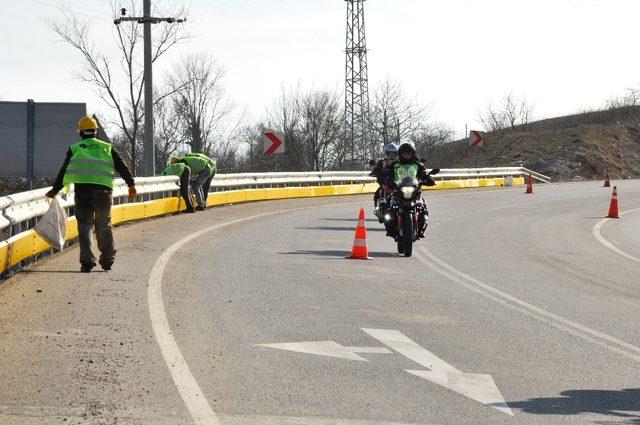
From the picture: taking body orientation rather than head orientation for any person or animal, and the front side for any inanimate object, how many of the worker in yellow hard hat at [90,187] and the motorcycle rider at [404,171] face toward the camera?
1

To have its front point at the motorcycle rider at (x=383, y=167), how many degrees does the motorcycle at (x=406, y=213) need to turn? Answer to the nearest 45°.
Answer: approximately 180°

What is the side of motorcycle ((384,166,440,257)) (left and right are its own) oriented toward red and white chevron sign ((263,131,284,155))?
back

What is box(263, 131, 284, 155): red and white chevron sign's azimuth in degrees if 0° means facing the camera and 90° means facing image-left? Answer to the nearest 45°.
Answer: approximately 0°

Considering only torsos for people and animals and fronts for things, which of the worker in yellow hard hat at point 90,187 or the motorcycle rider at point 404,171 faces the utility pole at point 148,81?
the worker in yellow hard hat

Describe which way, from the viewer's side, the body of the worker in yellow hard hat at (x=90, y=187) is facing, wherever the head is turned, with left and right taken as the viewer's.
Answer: facing away from the viewer

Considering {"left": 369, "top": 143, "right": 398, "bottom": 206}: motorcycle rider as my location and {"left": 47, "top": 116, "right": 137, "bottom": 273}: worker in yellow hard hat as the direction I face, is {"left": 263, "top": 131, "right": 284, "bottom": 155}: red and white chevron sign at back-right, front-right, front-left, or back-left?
back-right

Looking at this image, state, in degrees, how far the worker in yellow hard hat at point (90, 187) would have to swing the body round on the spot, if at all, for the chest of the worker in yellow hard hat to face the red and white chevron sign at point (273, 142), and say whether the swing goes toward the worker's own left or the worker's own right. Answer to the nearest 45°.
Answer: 0° — they already face it

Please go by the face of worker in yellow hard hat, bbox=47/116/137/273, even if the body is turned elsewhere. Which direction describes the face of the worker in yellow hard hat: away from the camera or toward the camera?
away from the camera

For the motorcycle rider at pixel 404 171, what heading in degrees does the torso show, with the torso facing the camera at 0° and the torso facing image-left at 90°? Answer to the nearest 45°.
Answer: approximately 0°

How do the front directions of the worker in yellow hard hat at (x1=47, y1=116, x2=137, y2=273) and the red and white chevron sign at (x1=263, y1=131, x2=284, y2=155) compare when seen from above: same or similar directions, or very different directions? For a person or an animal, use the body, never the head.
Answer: very different directions
